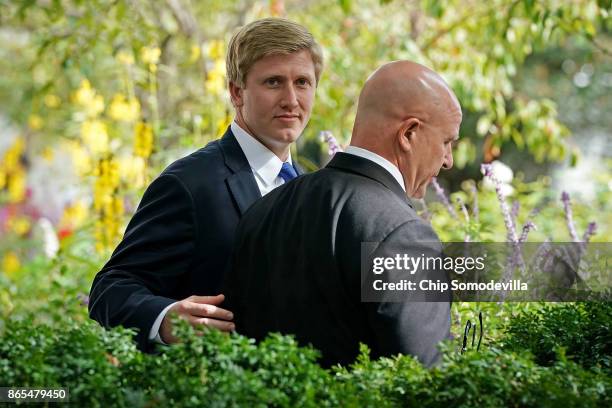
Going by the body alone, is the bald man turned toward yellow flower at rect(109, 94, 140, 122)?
no

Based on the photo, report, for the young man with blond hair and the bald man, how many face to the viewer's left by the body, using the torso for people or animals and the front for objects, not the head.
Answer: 0

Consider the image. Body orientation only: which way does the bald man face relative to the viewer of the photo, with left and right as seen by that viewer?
facing away from the viewer and to the right of the viewer

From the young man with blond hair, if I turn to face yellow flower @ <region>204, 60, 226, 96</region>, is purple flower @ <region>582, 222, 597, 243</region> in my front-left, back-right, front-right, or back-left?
front-right

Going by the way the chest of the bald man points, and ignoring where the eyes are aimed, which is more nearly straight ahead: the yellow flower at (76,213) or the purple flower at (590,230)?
the purple flower

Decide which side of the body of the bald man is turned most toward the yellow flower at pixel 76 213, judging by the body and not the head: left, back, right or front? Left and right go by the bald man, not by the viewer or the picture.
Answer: left

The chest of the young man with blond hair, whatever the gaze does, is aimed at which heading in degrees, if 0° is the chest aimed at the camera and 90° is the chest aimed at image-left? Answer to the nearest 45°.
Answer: approximately 315°

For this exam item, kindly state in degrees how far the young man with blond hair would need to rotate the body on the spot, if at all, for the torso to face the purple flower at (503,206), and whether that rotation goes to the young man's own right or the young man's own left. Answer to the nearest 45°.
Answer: approximately 45° to the young man's own left

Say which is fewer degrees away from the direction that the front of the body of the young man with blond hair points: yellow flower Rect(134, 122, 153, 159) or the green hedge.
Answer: the green hedge

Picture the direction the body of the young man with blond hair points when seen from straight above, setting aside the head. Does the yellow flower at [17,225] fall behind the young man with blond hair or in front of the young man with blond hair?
behind

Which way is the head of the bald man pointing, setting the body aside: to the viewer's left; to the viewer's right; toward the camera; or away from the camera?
to the viewer's right

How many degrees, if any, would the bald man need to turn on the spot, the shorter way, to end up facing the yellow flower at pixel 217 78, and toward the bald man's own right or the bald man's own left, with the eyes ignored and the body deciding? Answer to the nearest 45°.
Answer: approximately 45° to the bald man's own left

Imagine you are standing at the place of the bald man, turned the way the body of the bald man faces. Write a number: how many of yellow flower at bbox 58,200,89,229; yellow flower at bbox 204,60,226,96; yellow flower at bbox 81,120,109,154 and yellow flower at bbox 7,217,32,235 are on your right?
0

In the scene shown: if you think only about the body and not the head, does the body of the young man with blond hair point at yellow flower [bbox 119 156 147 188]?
no

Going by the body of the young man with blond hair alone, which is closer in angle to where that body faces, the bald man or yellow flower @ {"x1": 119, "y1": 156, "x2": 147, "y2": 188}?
the bald man

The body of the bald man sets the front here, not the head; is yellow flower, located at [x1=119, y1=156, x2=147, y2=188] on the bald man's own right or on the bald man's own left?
on the bald man's own left
